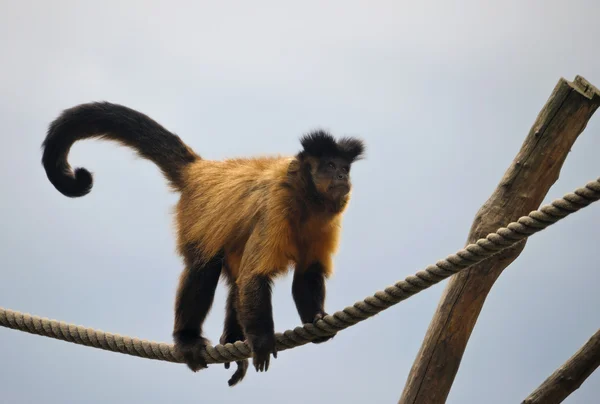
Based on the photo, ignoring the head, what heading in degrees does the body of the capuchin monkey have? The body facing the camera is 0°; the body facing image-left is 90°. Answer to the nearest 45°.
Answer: approximately 315°

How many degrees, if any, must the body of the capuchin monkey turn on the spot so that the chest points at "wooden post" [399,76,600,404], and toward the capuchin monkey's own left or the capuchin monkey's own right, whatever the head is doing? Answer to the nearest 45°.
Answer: approximately 45° to the capuchin monkey's own left
